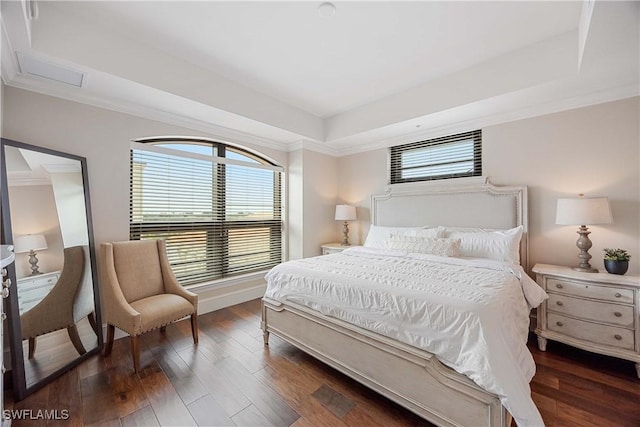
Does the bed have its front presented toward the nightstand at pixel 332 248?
no

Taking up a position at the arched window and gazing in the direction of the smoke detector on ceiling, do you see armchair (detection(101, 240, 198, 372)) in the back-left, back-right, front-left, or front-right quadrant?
front-right

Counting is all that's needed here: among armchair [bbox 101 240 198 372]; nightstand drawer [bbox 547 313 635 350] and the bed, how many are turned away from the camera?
0

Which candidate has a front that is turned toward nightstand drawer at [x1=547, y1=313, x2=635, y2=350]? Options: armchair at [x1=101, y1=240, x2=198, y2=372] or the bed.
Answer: the armchair

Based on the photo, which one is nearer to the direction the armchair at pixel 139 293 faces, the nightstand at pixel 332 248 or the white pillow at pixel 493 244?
the white pillow

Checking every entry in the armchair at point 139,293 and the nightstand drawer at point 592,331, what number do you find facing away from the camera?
0

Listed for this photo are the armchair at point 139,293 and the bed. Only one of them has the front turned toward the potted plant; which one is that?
the armchair

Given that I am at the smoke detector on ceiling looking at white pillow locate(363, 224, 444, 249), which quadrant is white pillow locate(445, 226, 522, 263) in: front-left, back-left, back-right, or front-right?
front-right

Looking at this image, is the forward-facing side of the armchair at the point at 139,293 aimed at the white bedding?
yes

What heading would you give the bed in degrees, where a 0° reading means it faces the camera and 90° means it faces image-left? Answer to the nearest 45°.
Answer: approximately 45°

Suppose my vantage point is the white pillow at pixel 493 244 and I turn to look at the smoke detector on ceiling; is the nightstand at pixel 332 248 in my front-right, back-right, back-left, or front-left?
front-right

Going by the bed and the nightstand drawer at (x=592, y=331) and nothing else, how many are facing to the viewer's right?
0

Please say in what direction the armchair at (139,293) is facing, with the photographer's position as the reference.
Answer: facing the viewer and to the right of the viewer
